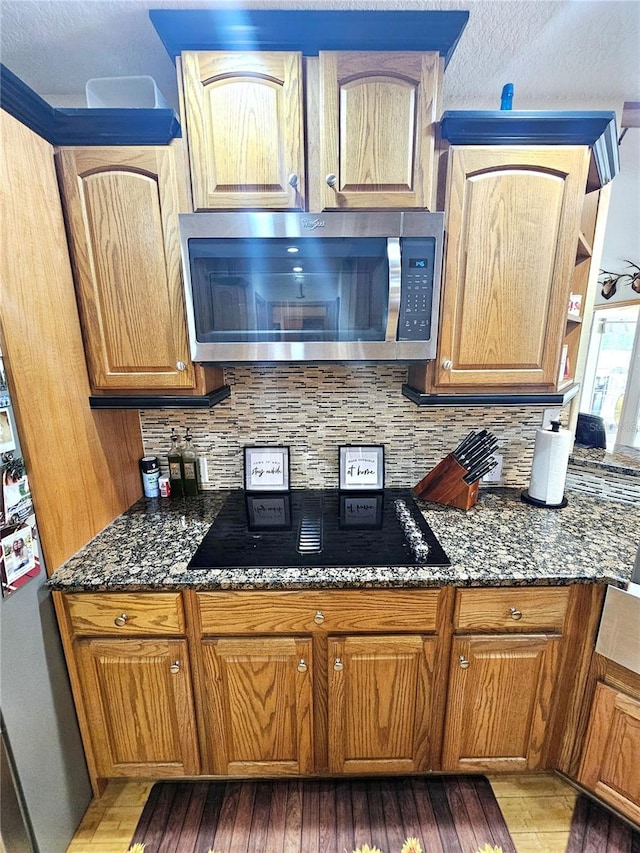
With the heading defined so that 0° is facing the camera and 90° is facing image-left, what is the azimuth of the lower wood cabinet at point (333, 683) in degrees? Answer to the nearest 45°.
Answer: approximately 0°

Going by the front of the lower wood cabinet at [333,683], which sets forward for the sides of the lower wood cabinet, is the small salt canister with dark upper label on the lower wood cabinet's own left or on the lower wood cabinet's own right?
on the lower wood cabinet's own right

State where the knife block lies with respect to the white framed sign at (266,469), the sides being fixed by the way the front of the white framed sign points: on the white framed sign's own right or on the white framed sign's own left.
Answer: on the white framed sign's own left

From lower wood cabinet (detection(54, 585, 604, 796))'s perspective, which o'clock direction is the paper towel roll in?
The paper towel roll is roughly at 8 o'clock from the lower wood cabinet.

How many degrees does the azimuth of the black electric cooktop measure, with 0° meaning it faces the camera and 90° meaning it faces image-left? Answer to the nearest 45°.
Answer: approximately 0°
